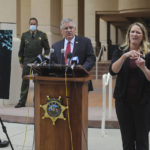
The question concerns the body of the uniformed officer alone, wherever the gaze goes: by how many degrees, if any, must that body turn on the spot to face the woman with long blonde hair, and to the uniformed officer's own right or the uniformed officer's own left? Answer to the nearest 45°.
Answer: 0° — they already face them

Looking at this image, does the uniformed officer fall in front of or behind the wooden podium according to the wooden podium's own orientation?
behind

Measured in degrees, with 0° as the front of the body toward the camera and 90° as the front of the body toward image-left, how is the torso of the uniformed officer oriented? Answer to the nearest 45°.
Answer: approximately 0°

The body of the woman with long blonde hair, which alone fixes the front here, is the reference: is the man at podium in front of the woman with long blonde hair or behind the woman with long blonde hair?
behind

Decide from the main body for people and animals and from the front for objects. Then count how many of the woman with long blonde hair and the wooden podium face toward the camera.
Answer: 2

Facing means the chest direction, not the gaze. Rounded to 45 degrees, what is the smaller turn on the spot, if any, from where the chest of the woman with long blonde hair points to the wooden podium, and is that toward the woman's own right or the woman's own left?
approximately 90° to the woman's own right

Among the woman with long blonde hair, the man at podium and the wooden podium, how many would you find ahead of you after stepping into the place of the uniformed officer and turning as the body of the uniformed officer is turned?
3

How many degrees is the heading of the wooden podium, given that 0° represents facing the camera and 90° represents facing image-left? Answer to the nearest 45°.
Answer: approximately 0°
